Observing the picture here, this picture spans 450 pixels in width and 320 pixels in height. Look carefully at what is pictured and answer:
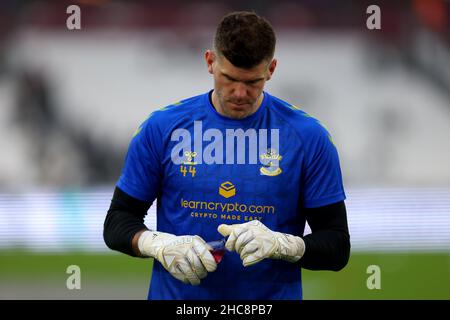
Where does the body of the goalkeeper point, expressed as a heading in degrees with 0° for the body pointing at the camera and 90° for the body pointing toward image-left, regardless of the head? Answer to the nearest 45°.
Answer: approximately 0°

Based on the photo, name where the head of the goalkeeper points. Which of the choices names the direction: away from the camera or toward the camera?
toward the camera
